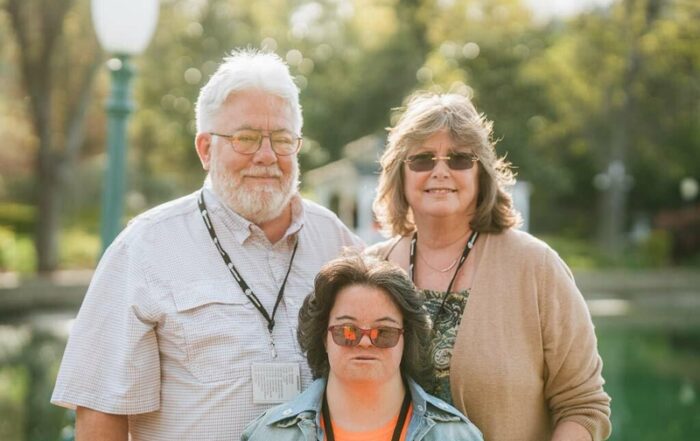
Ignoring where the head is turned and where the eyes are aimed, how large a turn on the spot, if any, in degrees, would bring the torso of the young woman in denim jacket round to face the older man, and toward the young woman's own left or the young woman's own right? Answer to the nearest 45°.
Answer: approximately 135° to the young woman's own right

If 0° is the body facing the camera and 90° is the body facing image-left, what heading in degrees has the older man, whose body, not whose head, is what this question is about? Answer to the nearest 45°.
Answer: approximately 315°

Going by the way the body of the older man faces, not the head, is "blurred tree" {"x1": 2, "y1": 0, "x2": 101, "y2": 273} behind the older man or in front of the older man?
behind

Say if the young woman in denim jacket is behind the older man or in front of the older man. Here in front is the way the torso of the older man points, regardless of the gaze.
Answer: in front

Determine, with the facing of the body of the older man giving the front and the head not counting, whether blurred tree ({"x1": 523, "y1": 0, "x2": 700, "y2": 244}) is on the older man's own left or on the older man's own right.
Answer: on the older man's own left

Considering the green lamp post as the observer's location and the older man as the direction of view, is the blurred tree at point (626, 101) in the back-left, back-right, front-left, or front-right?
back-left

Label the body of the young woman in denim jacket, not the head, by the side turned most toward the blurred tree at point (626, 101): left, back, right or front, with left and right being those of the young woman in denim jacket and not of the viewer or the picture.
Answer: back

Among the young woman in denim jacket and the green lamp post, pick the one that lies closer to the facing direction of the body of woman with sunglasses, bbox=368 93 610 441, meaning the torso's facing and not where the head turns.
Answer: the young woman in denim jacket

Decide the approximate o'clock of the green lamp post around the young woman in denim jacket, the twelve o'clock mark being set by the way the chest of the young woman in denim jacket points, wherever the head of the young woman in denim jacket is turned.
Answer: The green lamp post is roughly at 5 o'clock from the young woman in denim jacket.

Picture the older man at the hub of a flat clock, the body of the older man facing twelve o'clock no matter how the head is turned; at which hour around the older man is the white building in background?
The white building in background is roughly at 8 o'clock from the older man.
